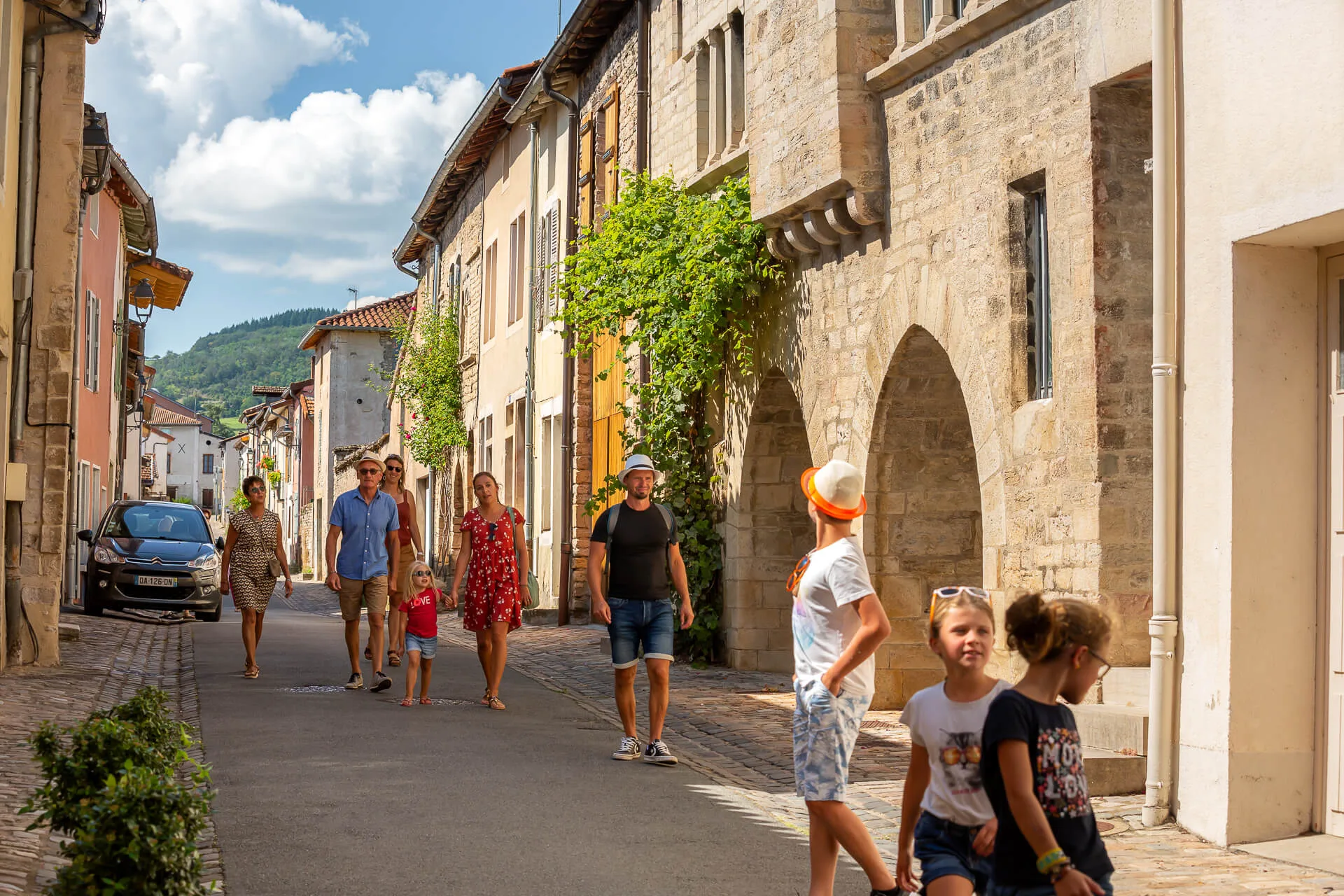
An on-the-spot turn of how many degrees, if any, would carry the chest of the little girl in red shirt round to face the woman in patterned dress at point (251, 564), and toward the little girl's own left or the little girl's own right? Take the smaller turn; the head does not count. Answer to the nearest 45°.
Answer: approximately 135° to the little girl's own right

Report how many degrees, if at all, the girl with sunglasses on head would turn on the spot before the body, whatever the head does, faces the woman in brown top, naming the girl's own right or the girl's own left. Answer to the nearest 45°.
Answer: approximately 180°

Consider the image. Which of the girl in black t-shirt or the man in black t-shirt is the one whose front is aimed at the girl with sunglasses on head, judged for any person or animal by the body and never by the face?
the man in black t-shirt

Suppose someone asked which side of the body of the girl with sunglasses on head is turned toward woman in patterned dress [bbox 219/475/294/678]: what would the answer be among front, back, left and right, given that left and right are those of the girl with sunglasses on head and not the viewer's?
back

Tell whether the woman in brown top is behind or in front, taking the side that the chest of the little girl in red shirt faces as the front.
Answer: behind

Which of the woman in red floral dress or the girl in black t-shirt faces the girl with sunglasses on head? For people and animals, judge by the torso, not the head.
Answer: the woman in red floral dress

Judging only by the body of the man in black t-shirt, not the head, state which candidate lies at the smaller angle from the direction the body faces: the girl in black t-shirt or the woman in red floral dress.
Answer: the girl in black t-shirt

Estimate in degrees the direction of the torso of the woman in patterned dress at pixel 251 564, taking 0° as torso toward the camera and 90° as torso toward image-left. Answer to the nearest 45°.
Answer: approximately 0°
